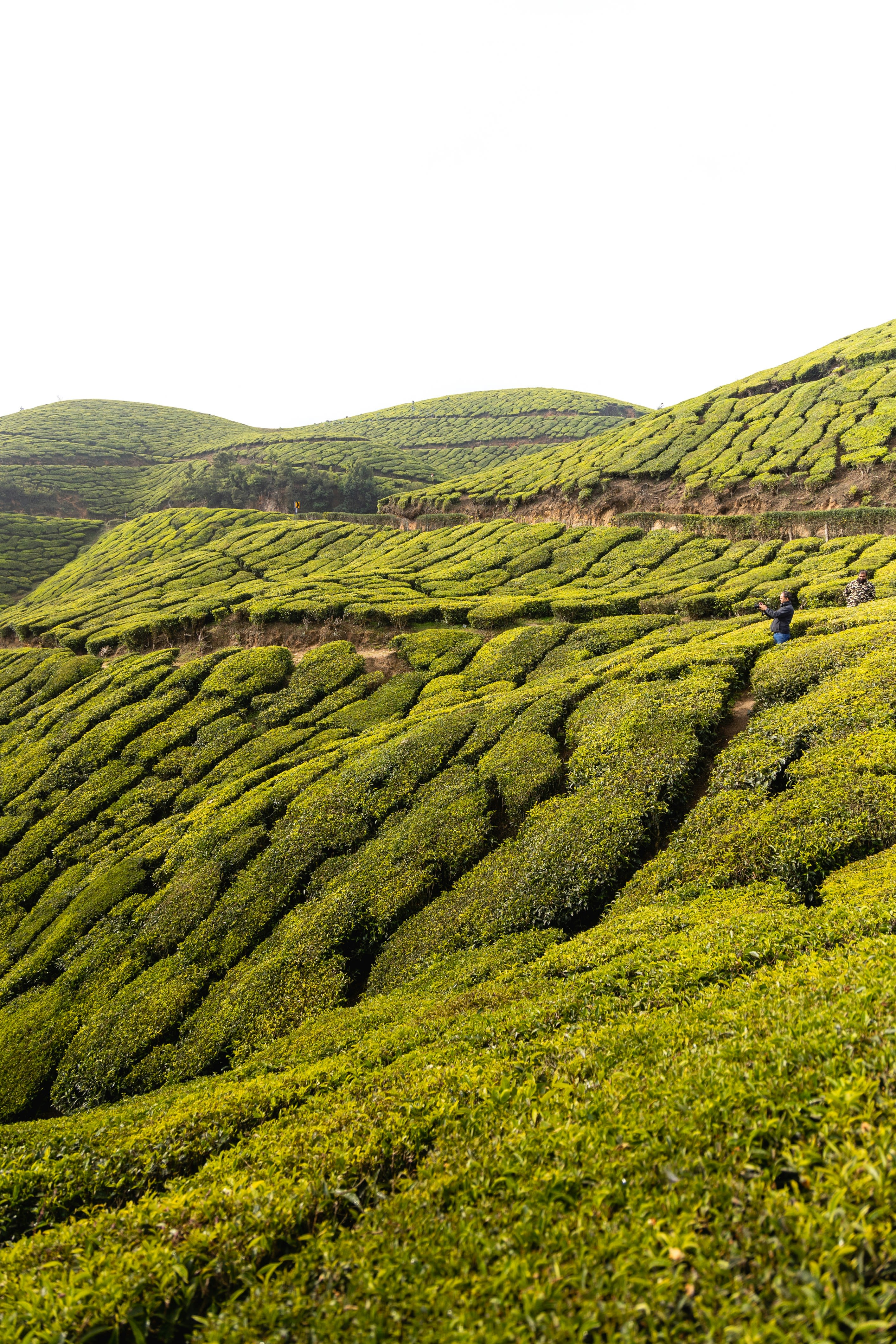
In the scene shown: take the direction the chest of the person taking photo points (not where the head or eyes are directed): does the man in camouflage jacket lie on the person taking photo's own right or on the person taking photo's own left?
on the person taking photo's own right

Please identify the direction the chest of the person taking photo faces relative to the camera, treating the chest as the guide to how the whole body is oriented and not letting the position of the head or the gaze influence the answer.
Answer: to the viewer's left
